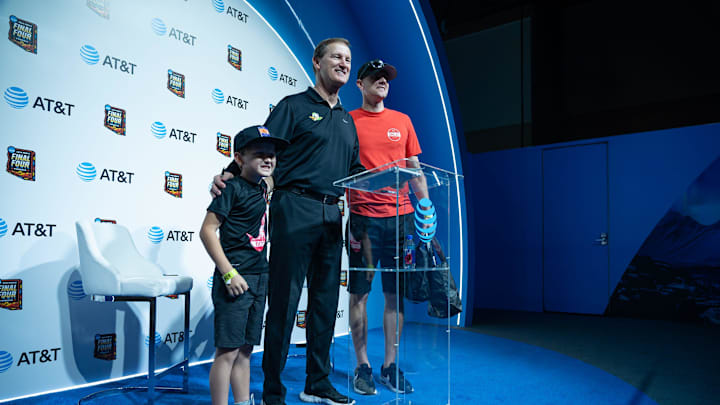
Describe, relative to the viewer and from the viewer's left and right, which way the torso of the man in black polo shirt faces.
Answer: facing the viewer and to the right of the viewer

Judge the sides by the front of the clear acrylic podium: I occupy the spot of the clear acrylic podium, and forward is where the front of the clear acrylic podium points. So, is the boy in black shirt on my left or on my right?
on my right

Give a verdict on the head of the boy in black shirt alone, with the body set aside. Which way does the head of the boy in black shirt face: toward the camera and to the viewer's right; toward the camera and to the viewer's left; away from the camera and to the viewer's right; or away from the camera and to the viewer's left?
toward the camera and to the viewer's right

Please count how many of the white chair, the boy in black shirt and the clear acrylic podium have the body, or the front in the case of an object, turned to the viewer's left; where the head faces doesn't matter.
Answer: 0

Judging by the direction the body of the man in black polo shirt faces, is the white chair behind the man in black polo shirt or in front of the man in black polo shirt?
behind

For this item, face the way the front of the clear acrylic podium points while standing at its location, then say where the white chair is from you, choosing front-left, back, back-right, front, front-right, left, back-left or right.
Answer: back-right

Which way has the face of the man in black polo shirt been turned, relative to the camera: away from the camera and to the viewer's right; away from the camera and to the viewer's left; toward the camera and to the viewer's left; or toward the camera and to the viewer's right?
toward the camera and to the viewer's right
